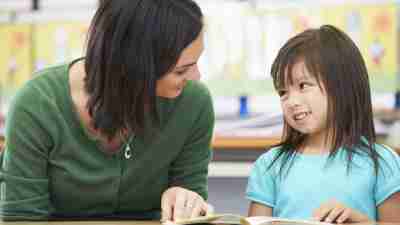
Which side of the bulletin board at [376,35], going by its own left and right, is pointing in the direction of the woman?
front

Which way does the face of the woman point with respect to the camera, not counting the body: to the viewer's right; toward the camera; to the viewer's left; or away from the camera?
to the viewer's right

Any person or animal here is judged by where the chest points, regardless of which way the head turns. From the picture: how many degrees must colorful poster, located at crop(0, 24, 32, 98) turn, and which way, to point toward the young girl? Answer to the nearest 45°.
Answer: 0° — it already faces them

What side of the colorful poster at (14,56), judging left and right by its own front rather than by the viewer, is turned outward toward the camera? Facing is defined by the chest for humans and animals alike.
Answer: front

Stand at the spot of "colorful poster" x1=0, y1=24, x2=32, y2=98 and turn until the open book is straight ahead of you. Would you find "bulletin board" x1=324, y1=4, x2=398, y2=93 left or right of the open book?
left

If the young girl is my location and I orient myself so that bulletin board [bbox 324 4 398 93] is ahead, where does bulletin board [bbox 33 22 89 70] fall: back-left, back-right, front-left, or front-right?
front-left

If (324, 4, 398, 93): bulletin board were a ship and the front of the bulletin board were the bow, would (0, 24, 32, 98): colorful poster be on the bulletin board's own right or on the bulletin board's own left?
on the bulletin board's own right

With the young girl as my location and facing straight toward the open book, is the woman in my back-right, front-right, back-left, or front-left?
front-right

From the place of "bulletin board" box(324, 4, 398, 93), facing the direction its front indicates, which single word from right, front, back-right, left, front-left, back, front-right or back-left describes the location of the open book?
front

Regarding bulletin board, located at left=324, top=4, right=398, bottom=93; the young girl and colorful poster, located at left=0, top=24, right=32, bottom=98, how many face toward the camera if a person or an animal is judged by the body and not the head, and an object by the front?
3

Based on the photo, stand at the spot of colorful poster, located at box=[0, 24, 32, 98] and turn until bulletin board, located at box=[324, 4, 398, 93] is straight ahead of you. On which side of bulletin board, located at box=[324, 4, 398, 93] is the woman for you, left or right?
right

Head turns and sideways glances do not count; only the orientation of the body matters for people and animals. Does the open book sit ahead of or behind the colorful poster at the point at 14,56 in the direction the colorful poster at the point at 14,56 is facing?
ahead

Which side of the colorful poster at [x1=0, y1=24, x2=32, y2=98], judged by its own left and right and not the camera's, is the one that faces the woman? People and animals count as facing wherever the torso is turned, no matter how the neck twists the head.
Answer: front

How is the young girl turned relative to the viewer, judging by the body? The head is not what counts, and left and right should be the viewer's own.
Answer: facing the viewer
